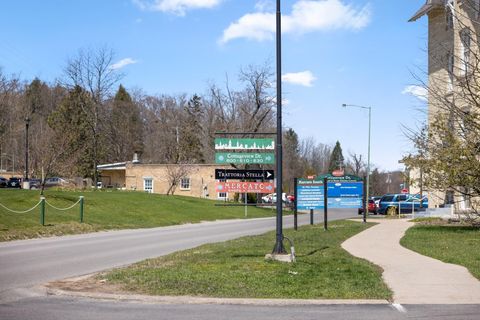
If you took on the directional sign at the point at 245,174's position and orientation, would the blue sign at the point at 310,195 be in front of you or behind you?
behind

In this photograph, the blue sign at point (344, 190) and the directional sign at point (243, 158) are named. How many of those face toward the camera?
2

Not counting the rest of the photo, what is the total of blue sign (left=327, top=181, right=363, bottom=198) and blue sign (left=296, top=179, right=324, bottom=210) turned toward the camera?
2

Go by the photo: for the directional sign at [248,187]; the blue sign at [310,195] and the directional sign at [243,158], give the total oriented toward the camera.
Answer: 3
